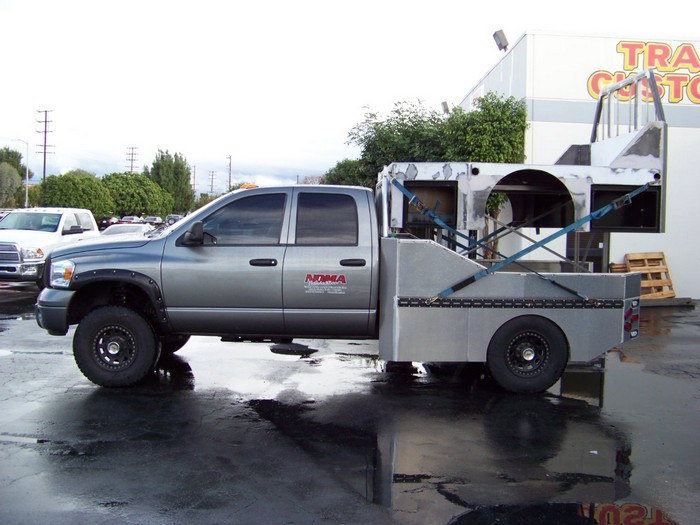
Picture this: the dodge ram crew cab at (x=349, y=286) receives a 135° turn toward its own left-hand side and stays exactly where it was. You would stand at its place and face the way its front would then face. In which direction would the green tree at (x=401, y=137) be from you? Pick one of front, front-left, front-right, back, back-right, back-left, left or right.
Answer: back-left

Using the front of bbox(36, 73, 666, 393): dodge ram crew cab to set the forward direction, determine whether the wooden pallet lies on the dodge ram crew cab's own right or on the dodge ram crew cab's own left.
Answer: on the dodge ram crew cab's own right

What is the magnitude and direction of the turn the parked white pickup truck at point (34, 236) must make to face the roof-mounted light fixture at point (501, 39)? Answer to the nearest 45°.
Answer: approximately 135° to its left

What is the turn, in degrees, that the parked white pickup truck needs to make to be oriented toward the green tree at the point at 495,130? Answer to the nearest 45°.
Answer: approximately 90° to its left

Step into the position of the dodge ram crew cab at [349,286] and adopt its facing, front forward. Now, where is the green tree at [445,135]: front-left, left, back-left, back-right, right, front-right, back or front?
right

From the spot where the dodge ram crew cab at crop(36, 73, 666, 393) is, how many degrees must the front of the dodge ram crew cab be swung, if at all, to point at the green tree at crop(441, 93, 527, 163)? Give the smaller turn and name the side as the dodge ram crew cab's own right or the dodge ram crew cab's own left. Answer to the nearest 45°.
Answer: approximately 90° to the dodge ram crew cab's own right

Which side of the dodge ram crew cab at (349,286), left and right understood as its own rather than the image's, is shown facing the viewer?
left

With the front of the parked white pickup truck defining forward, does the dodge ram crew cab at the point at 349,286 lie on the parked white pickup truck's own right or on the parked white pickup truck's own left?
on the parked white pickup truck's own left

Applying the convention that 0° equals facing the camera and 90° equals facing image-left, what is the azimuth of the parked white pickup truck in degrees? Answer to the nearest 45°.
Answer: approximately 45°

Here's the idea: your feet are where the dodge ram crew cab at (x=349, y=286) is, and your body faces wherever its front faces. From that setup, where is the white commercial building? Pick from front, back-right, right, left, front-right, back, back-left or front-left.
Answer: back-right

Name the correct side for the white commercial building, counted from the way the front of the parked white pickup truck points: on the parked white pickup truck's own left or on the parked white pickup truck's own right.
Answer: on the parked white pickup truck's own left

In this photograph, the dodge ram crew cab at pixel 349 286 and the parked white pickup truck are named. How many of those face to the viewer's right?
0

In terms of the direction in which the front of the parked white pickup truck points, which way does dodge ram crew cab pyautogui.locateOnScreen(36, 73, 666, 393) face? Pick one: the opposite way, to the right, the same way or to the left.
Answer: to the right
